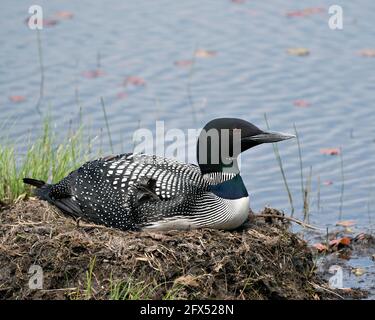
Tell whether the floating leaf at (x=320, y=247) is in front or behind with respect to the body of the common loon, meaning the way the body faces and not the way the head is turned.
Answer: in front

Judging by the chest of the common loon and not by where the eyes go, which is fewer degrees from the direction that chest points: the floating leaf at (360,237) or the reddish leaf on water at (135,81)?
the floating leaf

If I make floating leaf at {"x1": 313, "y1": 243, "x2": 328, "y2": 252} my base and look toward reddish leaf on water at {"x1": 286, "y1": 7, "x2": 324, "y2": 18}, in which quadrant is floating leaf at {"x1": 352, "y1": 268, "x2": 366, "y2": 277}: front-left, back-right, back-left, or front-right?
back-right

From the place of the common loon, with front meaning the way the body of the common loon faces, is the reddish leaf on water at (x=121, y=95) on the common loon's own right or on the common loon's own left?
on the common loon's own left

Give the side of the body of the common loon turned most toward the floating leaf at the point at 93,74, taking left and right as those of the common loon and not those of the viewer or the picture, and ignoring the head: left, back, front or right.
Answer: left

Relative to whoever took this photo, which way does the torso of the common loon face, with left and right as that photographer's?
facing to the right of the viewer

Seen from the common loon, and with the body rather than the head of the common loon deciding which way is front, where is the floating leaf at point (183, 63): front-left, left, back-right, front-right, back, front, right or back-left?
left

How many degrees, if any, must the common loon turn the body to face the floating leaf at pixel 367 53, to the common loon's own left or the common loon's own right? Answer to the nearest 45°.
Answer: approximately 45° to the common loon's own left

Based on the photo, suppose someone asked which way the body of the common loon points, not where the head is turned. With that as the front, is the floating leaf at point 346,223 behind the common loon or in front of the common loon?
in front

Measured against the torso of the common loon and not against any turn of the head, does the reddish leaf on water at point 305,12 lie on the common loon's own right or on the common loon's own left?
on the common loon's own left

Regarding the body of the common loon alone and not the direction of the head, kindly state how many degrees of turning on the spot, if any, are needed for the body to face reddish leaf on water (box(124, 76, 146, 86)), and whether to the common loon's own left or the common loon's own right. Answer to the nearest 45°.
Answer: approximately 90° to the common loon's own left
